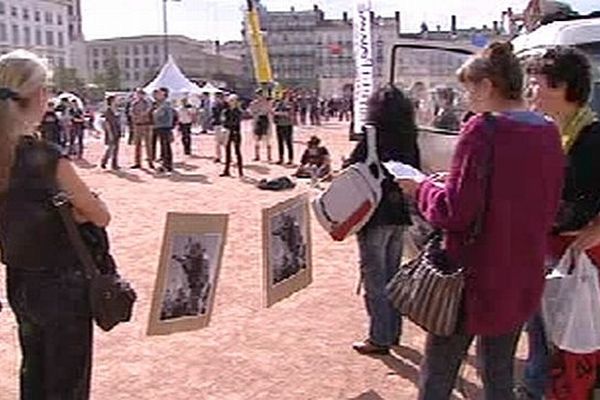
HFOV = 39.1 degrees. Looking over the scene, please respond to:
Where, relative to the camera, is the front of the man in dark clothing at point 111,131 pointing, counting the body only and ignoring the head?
to the viewer's right

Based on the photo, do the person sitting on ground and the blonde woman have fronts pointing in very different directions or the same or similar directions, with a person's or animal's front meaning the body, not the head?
very different directions

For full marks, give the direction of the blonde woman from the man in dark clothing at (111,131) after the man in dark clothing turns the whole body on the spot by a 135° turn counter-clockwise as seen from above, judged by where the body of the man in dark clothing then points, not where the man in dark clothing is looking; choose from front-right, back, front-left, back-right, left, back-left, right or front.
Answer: back-left

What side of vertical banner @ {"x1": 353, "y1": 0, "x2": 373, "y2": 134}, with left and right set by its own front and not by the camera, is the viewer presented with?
front

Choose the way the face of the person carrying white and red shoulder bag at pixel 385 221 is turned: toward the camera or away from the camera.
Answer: away from the camera

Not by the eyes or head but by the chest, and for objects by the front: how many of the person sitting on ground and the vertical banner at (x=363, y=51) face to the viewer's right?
0

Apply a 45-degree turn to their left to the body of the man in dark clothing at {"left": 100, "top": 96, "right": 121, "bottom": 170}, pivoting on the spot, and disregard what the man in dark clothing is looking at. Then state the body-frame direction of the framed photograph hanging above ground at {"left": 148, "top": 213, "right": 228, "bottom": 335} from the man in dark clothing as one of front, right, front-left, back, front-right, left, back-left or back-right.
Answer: back-right

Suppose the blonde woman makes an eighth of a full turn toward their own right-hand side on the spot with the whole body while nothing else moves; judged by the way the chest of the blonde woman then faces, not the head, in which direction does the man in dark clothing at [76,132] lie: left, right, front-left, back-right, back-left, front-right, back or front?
left

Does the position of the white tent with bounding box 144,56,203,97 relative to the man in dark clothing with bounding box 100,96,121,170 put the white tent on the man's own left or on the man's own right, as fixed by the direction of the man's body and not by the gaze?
on the man's own left

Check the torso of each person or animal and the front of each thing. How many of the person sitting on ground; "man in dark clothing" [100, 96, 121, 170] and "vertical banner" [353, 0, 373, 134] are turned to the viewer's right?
1

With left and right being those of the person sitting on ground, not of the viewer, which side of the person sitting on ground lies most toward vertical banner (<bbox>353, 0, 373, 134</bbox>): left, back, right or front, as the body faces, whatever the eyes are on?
back
